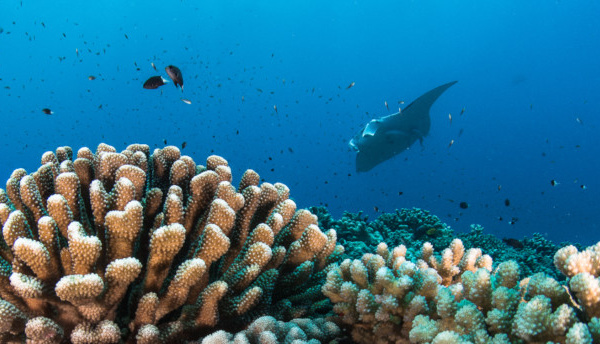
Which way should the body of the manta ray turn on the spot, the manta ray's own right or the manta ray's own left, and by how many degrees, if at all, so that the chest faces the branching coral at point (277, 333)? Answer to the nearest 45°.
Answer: approximately 90° to the manta ray's own left

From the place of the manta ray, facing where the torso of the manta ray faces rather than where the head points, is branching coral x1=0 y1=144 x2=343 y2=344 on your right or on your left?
on your left

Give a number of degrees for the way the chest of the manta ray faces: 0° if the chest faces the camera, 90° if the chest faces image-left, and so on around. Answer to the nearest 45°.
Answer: approximately 90°
